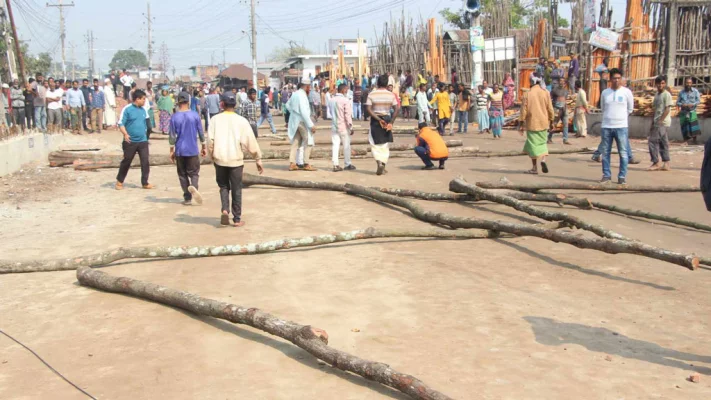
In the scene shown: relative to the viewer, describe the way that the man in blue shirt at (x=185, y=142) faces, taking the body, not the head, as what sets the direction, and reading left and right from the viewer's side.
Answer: facing away from the viewer

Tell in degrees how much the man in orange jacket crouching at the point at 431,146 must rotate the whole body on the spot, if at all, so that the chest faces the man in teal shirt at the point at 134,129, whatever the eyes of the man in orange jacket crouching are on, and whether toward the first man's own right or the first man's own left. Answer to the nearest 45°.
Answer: approximately 90° to the first man's own left

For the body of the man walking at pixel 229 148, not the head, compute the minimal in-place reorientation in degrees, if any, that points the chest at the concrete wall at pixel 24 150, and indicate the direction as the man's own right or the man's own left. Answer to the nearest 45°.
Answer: approximately 45° to the man's own left

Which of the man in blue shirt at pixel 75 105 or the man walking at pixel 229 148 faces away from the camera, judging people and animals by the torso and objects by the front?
the man walking

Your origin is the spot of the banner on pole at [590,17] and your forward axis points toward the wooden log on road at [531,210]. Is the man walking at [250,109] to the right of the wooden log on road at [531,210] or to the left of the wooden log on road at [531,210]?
right

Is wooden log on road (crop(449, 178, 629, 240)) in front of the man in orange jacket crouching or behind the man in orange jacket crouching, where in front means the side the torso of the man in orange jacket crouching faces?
behind

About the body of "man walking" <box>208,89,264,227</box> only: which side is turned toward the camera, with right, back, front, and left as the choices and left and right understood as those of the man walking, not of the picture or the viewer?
back

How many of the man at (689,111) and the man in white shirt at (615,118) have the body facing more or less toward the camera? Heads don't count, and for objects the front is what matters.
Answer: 2

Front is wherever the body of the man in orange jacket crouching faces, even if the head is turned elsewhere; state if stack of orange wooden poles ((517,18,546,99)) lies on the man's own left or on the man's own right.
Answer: on the man's own right

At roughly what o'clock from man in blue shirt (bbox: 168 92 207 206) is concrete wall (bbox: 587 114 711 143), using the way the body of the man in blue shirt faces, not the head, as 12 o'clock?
The concrete wall is roughly at 2 o'clock from the man in blue shirt.

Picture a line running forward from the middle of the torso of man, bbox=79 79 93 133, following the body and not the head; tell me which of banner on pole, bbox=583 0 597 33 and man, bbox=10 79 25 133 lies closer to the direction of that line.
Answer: the banner on pole
